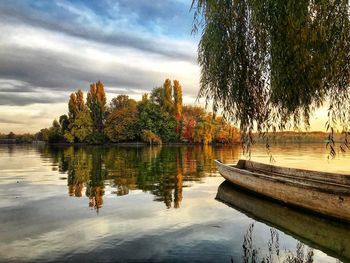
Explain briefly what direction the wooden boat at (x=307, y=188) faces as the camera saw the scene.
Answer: facing away from the viewer and to the left of the viewer

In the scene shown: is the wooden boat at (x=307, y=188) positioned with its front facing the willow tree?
no
